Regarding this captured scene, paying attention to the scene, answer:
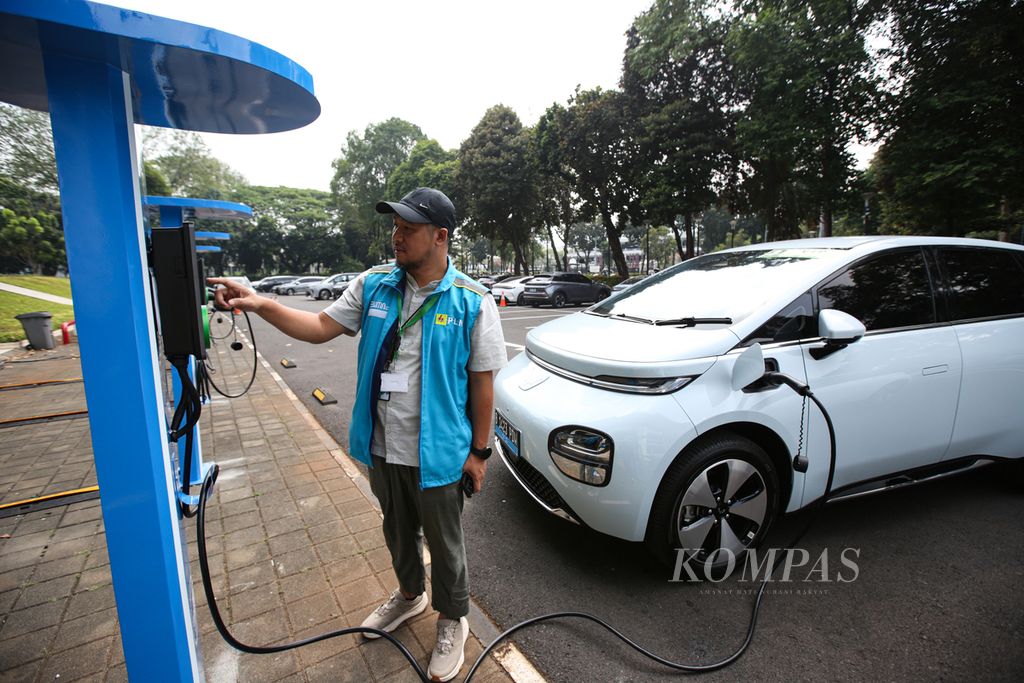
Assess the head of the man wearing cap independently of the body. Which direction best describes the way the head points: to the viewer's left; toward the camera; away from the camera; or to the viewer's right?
to the viewer's left

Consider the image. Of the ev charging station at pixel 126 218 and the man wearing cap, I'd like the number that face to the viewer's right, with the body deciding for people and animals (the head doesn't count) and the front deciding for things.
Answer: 1

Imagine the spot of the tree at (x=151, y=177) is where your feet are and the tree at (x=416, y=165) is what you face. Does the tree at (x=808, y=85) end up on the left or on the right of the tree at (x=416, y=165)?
right

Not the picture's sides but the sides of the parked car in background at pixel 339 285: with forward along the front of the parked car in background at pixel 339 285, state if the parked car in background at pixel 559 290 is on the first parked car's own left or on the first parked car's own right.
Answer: on the first parked car's own left

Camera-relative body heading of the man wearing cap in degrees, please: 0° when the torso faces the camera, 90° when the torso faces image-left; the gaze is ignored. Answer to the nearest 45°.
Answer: approximately 45°

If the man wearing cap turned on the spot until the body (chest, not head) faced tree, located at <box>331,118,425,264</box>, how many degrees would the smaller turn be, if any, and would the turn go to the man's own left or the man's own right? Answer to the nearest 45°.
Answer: approximately 135° to the man's own right

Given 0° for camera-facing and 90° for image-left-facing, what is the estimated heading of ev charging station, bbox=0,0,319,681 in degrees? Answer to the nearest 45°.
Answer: approximately 270°

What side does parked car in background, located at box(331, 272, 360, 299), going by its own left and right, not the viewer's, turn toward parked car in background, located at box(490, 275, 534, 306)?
left
